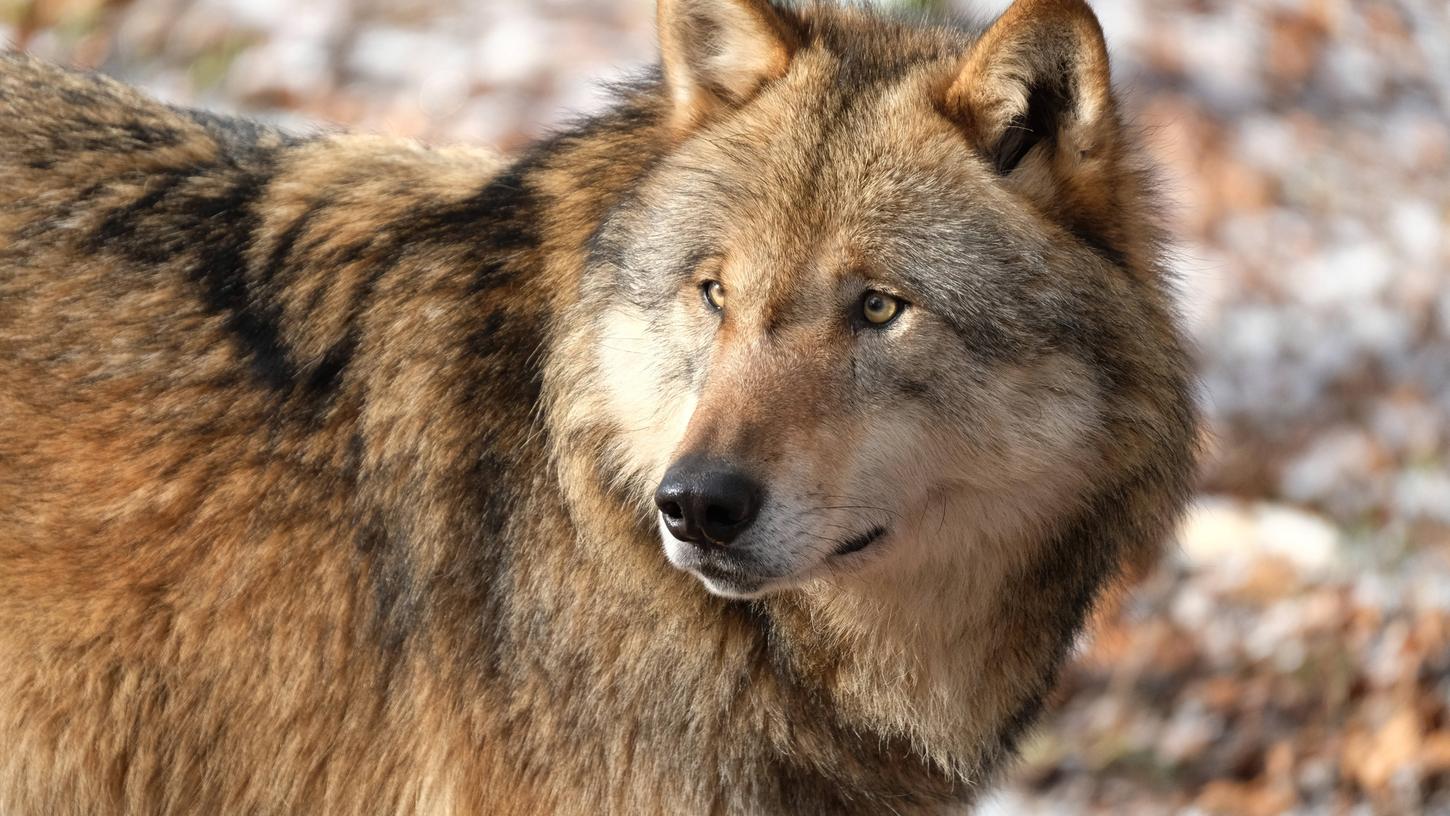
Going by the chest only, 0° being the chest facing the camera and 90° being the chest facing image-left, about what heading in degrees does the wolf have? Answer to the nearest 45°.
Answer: approximately 270°
